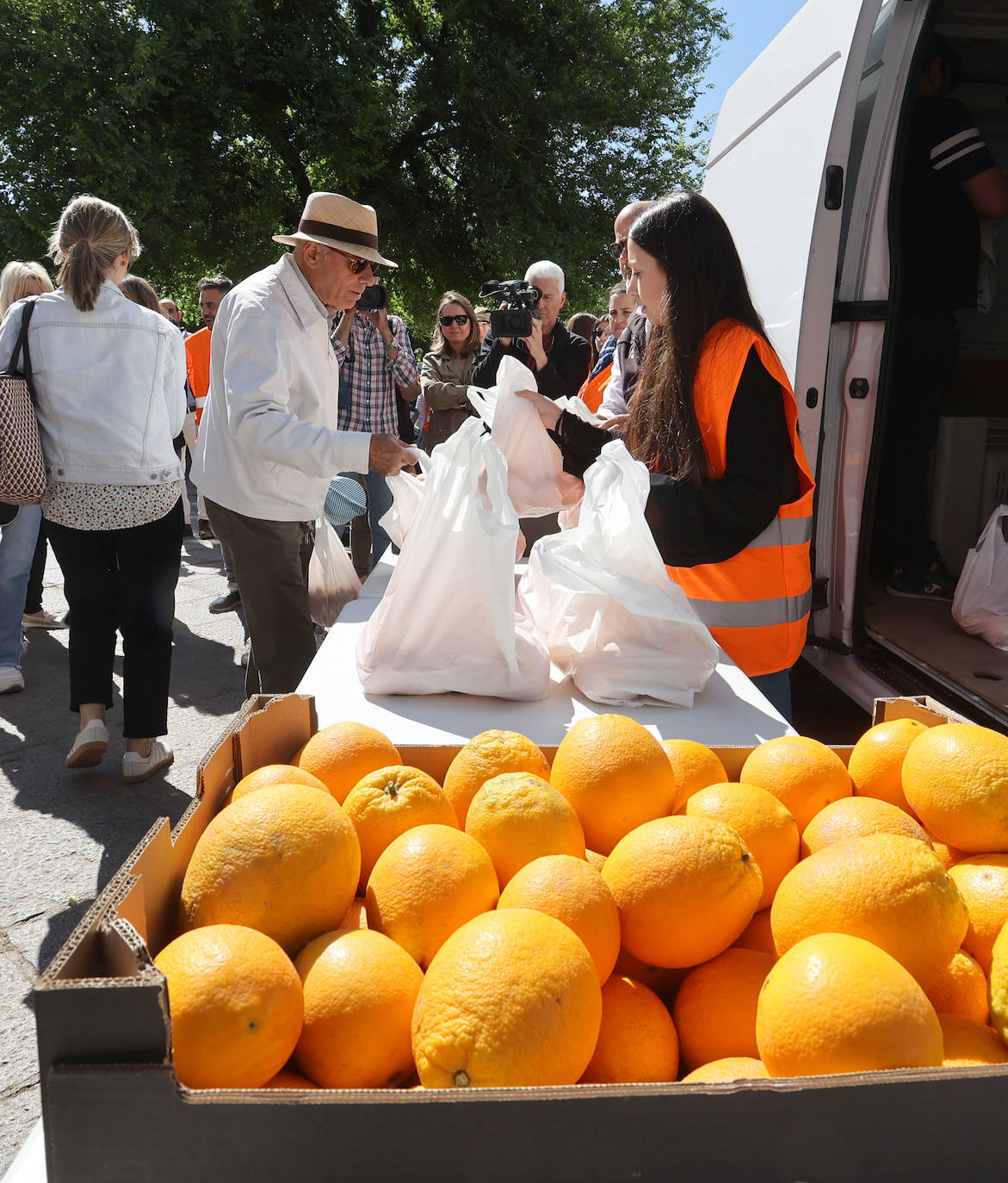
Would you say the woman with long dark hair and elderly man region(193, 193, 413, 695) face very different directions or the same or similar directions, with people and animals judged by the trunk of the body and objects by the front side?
very different directions

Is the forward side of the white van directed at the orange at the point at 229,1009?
no

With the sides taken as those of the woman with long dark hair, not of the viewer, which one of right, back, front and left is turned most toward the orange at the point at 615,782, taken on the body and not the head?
left

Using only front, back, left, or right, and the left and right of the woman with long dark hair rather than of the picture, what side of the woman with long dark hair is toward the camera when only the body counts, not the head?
left

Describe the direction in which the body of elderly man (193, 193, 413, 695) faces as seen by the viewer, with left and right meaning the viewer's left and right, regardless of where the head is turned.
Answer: facing to the right of the viewer

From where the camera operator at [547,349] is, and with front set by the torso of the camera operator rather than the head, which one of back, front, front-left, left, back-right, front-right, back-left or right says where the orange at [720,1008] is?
front-left

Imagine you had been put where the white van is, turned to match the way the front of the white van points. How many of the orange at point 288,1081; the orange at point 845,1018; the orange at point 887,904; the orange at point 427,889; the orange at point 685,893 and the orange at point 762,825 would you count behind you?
0

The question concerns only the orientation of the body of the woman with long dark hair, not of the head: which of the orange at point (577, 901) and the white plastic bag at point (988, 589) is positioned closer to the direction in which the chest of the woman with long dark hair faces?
the orange

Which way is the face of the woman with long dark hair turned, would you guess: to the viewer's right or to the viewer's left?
to the viewer's left

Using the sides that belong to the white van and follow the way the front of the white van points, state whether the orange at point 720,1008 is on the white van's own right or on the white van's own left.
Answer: on the white van's own right

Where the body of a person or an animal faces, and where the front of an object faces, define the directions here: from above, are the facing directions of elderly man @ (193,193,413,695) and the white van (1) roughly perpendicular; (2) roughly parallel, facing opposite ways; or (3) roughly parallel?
roughly perpendicular

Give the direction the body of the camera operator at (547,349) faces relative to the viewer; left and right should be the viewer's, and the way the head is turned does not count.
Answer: facing the viewer and to the left of the viewer

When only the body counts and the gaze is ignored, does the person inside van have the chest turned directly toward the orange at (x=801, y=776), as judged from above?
no

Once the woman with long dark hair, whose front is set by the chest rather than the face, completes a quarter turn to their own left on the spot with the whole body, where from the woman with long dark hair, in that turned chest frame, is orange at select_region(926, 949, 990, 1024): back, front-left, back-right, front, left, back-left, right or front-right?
front

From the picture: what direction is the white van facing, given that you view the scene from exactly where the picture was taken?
facing the viewer and to the right of the viewer
